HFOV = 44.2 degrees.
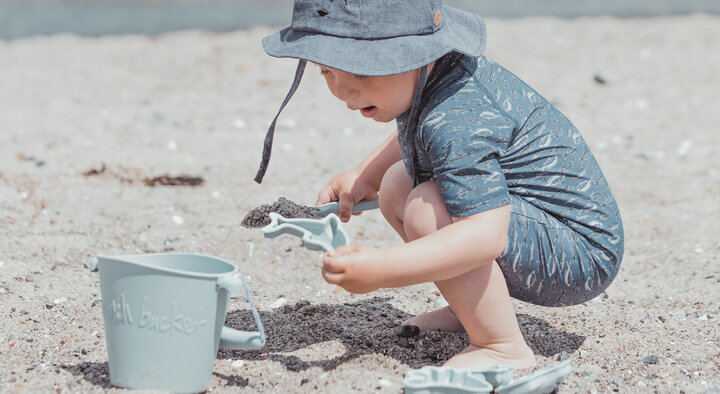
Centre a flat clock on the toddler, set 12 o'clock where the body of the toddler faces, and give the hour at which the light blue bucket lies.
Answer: The light blue bucket is roughly at 11 o'clock from the toddler.

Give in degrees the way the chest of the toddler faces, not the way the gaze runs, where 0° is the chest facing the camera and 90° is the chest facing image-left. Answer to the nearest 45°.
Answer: approximately 90°

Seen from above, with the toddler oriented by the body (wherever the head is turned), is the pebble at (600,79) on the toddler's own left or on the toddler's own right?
on the toddler's own right

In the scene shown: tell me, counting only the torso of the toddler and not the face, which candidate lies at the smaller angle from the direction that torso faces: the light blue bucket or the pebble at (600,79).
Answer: the light blue bucket

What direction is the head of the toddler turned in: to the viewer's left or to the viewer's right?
to the viewer's left

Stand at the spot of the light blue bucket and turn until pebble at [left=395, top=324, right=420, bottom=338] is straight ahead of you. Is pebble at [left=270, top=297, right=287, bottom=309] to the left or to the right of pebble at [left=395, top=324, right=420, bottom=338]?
left

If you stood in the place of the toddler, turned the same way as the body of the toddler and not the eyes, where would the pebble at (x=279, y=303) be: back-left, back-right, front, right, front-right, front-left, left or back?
front-right
